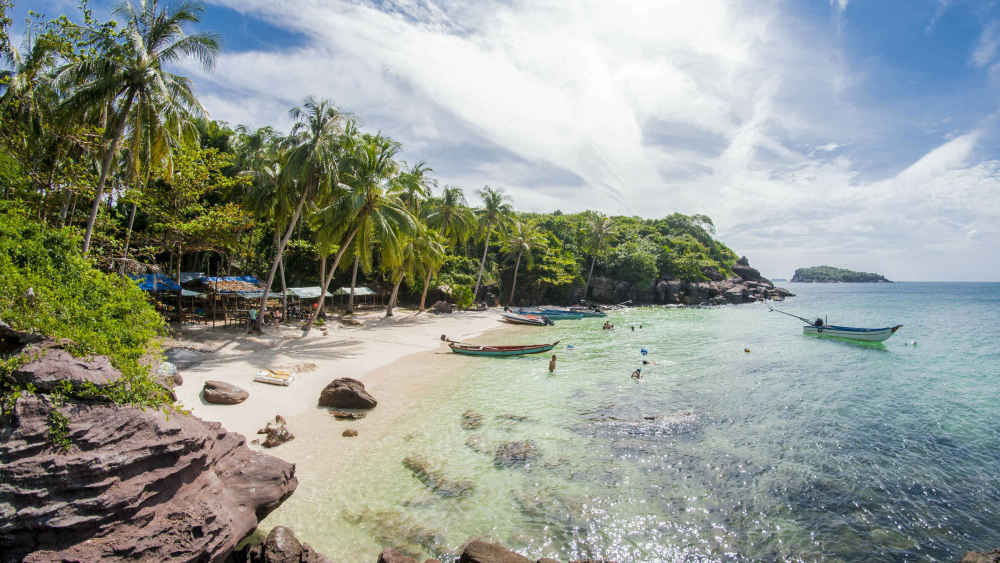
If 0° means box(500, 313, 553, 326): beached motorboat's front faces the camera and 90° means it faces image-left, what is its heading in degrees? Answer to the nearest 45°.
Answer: approximately 90°

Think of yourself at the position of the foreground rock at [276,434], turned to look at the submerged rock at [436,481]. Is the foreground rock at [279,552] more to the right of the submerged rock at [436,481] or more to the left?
right

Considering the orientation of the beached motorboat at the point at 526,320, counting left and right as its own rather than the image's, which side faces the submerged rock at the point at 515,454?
left

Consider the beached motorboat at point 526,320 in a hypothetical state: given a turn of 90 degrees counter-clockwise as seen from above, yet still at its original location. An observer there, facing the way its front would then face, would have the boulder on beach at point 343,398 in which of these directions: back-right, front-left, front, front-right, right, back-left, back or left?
front
